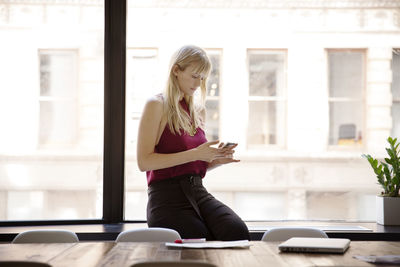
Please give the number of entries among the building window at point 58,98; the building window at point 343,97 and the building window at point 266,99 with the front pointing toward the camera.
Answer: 3

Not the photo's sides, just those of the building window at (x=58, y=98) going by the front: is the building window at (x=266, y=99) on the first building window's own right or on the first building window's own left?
on the first building window's own left

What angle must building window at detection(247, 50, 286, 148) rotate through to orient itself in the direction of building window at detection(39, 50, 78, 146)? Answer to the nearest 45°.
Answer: approximately 90° to its right

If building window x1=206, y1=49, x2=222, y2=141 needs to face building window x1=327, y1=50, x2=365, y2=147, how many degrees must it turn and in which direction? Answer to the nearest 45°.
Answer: approximately 90° to its left

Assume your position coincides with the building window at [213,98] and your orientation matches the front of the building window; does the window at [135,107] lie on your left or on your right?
on your right

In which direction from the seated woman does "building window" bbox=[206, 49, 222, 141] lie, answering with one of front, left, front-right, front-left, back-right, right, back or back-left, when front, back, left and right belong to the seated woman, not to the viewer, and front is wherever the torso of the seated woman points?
back-left

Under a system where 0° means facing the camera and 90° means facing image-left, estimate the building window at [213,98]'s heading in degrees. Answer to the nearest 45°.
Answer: approximately 0°
